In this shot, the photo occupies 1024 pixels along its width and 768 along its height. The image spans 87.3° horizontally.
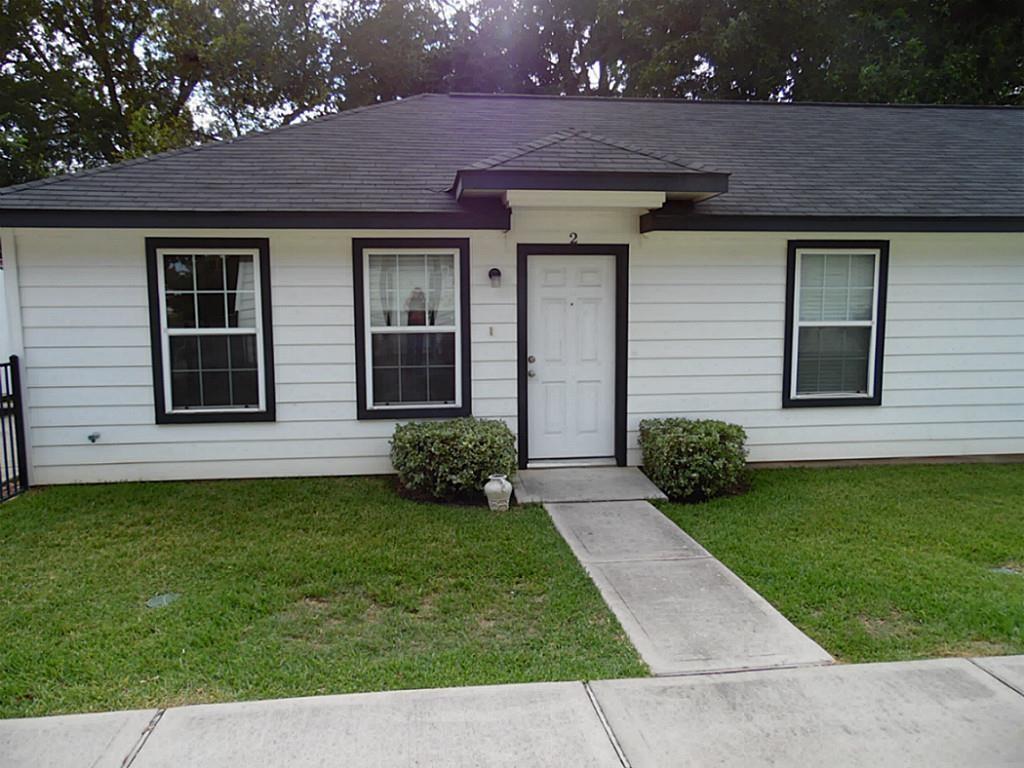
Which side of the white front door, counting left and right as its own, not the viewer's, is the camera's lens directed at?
front

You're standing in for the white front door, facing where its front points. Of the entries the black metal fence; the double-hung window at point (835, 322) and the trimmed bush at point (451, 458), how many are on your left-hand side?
1

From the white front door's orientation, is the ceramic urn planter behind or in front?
in front

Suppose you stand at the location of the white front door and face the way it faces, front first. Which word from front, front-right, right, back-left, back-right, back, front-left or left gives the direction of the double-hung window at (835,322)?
left

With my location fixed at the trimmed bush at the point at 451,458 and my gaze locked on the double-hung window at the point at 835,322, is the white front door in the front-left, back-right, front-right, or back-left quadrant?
front-left

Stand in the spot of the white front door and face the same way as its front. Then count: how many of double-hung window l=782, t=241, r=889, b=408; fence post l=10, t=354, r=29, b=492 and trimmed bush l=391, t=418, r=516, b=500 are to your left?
1

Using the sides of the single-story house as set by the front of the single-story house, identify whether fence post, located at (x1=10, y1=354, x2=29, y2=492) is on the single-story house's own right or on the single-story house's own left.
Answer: on the single-story house's own right

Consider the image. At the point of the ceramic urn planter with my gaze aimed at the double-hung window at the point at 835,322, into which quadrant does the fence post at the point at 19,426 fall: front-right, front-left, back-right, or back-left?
back-left

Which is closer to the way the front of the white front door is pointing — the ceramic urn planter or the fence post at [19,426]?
the ceramic urn planter

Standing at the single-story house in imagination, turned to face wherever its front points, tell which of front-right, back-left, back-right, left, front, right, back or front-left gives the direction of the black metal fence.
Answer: right

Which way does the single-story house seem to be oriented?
toward the camera

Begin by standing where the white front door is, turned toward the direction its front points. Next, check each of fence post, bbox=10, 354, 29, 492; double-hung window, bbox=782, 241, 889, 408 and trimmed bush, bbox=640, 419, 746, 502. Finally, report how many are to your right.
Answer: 1

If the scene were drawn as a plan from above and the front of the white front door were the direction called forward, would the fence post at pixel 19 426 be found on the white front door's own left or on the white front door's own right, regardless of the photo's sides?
on the white front door's own right

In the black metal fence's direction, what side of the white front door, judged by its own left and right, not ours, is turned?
right
